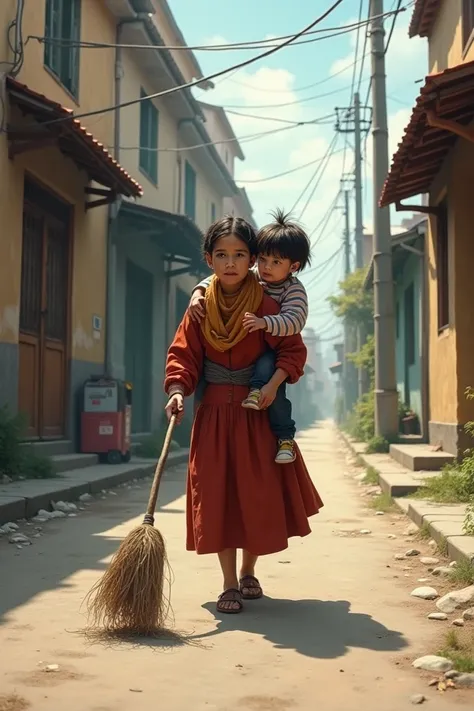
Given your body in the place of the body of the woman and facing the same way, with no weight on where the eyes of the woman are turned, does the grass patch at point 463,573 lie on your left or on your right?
on your left

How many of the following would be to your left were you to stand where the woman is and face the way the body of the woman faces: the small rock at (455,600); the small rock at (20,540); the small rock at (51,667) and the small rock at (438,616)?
2

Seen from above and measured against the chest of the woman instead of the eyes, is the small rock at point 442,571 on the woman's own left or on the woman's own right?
on the woman's own left

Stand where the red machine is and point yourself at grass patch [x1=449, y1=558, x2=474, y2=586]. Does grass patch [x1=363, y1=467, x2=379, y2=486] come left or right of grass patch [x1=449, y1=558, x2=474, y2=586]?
left

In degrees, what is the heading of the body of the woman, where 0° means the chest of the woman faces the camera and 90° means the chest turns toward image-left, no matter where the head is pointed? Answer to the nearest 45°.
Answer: approximately 0°

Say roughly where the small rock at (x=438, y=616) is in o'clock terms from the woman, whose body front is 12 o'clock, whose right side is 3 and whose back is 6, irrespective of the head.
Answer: The small rock is roughly at 9 o'clock from the woman.

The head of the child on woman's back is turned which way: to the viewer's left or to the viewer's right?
to the viewer's left

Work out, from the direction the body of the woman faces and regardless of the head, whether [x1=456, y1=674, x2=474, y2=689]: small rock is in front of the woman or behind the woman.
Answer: in front

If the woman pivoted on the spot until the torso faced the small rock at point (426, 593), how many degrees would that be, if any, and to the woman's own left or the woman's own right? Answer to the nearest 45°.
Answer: approximately 90° to the woman's own left

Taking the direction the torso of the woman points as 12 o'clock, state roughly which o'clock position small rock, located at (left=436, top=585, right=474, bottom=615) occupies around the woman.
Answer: The small rock is roughly at 9 o'clock from the woman.
